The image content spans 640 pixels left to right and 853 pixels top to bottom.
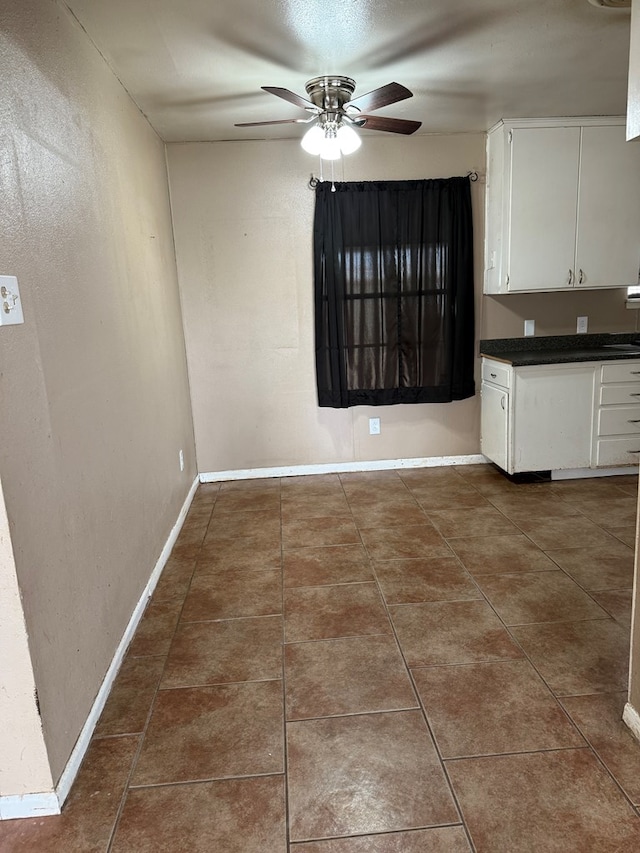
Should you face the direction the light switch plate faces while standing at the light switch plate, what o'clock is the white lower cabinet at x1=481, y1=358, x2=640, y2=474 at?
The white lower cabinet is roughly at 10 o'clock from the light switch plate.

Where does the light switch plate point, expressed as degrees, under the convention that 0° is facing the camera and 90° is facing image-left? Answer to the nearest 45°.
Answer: approximately 315°

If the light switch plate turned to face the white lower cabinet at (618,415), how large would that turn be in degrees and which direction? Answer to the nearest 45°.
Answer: approximately 45° to its left

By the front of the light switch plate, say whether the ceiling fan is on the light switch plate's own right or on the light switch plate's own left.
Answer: on the light switch plate's own left

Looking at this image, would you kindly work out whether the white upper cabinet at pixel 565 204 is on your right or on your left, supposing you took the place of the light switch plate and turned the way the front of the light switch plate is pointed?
on your left
